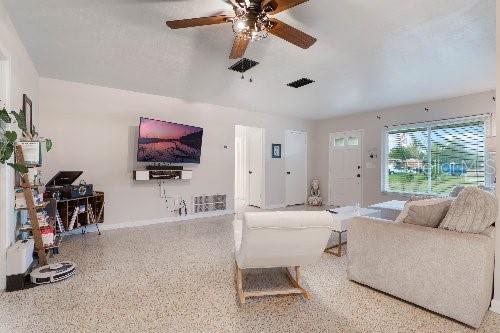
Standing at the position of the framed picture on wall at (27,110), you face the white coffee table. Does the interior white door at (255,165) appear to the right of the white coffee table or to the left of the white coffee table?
left

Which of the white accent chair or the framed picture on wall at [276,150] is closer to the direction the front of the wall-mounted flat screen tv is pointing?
the white accent chair

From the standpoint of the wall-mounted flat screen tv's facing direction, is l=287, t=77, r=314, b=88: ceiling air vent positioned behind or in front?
in front

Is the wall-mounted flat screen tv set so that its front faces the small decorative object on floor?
no

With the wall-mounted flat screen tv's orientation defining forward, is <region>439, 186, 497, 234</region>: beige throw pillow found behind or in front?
in front

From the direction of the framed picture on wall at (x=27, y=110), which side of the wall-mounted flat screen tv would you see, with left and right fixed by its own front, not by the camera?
right

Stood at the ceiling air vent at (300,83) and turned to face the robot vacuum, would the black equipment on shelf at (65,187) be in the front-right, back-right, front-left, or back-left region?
front-right

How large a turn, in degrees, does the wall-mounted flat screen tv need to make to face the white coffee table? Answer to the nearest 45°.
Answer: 0° — it already faces it

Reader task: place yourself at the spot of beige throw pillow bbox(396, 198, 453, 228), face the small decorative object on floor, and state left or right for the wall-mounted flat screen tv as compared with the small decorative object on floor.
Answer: left

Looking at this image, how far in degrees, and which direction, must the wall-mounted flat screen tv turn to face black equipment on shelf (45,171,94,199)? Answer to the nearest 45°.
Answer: approximately 90° to its right

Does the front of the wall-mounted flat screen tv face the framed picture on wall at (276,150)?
no

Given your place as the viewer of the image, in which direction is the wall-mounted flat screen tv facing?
facing the viewer and to the right of the viewer

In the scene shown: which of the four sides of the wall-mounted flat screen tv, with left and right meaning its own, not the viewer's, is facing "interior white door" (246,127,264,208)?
left

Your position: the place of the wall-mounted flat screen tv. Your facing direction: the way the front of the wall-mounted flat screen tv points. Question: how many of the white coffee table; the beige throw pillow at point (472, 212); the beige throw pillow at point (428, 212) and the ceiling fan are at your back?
0

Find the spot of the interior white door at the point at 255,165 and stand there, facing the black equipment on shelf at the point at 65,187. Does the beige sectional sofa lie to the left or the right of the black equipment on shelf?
left
